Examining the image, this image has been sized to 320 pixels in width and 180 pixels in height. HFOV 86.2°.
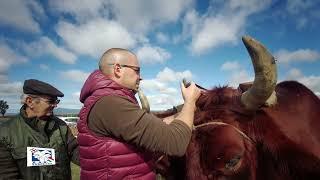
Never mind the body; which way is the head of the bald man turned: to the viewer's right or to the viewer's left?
to the viewer's right

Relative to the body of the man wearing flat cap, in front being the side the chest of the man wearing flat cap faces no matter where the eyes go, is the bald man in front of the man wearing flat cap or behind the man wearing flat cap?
in front

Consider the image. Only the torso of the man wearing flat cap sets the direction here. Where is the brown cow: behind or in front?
in front

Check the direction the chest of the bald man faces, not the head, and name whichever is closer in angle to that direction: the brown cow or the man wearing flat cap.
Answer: the brown cow

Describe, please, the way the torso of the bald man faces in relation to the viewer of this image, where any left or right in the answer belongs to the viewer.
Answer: facing to the right of the viewer

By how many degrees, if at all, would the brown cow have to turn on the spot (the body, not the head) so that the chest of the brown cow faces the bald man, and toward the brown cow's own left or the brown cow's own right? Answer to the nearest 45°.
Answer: approximately 45° to the brown cow's own right

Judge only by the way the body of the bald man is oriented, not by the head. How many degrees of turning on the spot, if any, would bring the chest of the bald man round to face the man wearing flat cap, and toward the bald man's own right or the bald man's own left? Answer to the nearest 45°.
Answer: approximately 135° to the bald man's own left

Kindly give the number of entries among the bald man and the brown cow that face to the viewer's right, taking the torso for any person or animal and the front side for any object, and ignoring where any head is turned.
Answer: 1

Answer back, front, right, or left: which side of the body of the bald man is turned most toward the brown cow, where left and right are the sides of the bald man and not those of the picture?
front

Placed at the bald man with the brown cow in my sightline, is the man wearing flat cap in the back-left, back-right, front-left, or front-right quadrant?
back-left
